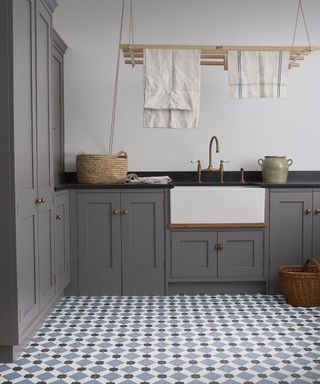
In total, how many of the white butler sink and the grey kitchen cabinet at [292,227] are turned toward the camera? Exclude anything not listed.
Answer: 2

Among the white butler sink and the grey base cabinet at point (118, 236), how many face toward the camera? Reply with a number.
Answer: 2

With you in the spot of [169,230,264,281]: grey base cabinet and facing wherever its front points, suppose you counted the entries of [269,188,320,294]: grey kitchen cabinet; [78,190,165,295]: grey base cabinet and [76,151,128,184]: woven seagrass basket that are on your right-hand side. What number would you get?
2

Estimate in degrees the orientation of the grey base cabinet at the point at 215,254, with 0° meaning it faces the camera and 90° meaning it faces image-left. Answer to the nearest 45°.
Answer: approximately 0°
